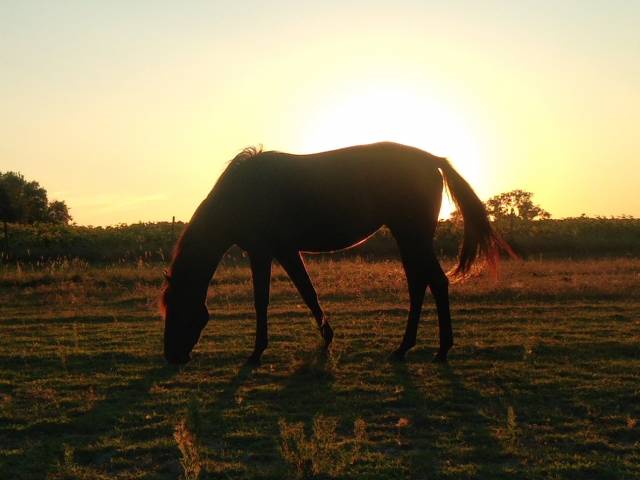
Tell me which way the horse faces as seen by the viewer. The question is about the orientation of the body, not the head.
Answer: to the viewer's left
